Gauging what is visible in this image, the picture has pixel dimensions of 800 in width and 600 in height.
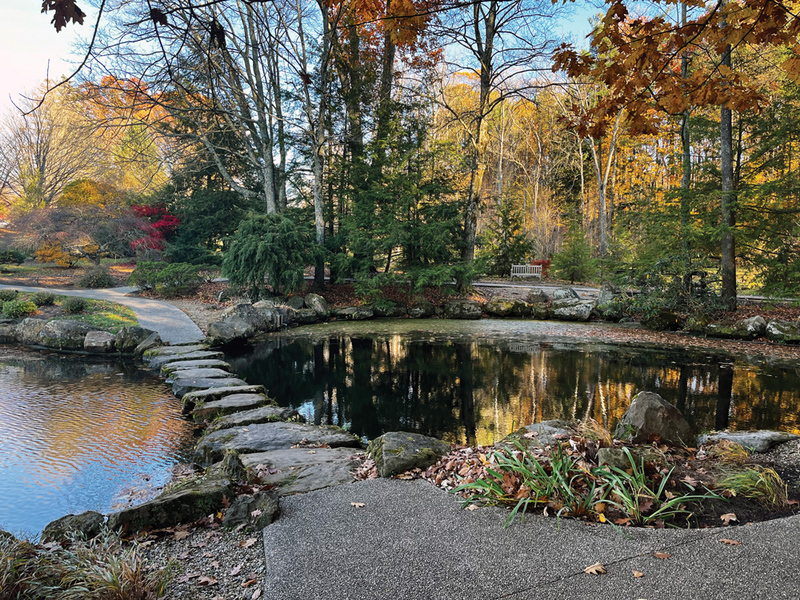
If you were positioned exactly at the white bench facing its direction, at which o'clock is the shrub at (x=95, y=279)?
The shrub is roughly at 2 o'clock from the white bench.

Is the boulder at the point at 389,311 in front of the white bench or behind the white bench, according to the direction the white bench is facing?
in front

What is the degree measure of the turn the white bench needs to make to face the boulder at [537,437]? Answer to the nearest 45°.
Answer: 0° — it already faces it

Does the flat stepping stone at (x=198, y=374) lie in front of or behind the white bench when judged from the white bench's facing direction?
in front

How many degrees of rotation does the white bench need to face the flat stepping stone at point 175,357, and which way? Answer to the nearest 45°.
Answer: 0° — it already faces it

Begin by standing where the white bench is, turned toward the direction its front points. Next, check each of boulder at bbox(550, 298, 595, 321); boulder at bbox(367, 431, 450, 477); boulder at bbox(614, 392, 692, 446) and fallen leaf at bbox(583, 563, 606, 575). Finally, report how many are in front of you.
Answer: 4

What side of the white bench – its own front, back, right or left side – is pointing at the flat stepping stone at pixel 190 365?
front

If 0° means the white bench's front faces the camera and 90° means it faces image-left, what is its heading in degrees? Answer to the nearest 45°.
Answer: approximately 0°

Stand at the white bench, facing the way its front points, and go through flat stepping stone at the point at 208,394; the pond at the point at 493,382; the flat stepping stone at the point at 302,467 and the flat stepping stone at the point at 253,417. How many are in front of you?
4

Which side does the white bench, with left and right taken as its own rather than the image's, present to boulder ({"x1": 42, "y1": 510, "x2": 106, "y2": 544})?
front

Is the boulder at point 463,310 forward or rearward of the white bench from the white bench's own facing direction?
forward

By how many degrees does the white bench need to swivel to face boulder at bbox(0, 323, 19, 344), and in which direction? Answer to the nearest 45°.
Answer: approximately 45° to its right

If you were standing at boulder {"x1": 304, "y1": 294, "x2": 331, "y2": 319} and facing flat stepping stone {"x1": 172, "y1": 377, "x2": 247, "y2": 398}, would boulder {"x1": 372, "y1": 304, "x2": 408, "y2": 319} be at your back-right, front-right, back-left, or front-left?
back-left

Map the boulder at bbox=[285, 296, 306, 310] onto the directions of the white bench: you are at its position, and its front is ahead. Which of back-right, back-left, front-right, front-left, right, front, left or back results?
front-right
